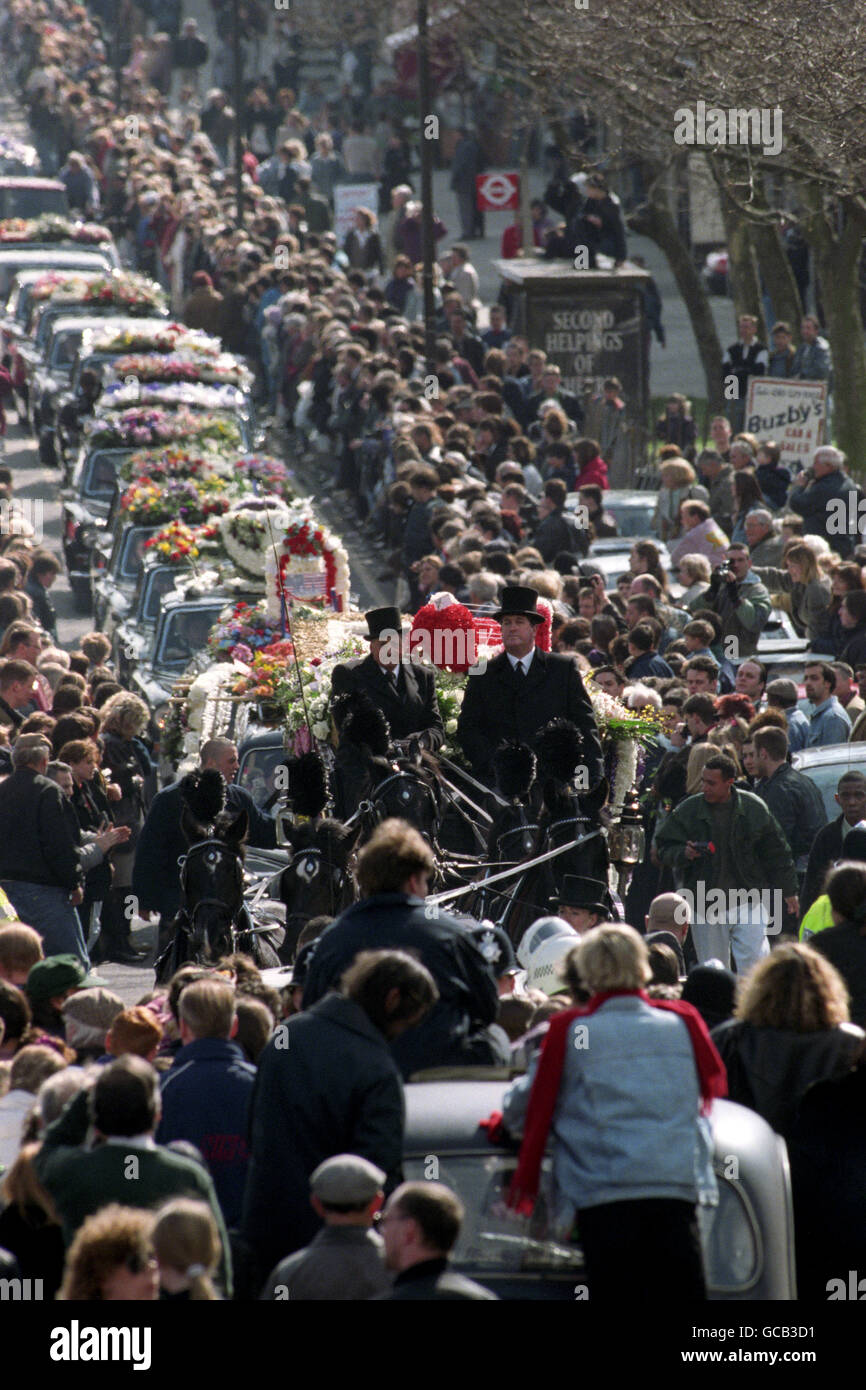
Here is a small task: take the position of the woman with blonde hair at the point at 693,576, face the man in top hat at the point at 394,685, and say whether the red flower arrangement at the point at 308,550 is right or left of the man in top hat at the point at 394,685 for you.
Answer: right

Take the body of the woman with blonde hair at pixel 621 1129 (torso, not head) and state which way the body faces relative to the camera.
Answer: away from the camera

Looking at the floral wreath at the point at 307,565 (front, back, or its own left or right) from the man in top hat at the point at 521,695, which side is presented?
front

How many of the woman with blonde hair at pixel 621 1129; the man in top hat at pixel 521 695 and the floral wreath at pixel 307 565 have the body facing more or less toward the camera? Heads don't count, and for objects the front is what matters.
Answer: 2

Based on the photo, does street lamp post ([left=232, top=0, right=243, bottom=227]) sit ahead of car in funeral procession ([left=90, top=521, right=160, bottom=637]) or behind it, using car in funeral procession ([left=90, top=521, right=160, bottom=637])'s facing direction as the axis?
behind

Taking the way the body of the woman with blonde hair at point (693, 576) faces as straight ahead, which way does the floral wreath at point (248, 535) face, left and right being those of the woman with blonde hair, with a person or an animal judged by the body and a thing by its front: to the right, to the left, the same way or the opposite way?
to the left

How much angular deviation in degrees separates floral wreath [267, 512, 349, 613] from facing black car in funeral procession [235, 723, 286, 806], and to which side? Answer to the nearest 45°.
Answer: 0° — it already faces it

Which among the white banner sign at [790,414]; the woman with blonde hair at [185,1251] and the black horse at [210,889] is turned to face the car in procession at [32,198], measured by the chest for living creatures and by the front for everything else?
the woman with blonde hair

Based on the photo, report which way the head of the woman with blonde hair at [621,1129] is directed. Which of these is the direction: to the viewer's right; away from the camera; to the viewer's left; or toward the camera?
away from the camera

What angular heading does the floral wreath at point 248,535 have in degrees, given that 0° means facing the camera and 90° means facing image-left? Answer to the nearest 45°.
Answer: approximately 0°

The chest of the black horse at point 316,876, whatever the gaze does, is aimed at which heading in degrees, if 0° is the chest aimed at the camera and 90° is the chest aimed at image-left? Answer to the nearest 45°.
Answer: approximately 0°

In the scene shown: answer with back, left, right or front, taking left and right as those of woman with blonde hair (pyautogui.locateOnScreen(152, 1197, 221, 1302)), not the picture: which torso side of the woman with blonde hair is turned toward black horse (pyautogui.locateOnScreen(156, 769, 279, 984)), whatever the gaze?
front

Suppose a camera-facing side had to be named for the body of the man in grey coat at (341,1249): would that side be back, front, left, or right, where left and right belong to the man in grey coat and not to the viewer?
back

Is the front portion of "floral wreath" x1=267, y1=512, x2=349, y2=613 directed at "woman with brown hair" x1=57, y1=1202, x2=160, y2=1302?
yes

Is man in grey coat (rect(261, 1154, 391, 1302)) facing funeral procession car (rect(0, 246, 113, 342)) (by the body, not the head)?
yes
